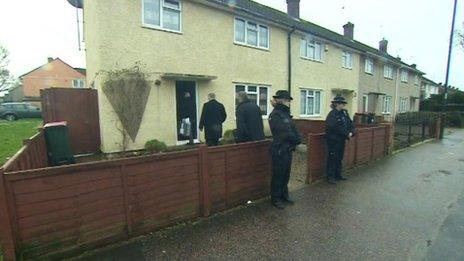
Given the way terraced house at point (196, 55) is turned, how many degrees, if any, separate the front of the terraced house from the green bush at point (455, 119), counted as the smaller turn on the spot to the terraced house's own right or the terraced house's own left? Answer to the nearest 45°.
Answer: approximately 90° to the terraced house's own left

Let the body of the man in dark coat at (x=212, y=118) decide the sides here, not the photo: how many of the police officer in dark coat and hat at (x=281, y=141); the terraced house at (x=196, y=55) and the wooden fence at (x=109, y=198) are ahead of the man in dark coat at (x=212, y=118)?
1

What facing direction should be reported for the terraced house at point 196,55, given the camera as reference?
facing the viewer and to the right of the viewer

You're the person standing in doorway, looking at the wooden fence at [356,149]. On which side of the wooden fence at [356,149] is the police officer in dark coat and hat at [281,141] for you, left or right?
right

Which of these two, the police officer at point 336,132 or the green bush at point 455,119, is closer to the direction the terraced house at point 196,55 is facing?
the police officer

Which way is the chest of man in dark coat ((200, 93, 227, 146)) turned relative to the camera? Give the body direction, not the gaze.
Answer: away from the camera

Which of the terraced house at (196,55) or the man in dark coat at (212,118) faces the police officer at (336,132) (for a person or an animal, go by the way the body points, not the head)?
the terraced house

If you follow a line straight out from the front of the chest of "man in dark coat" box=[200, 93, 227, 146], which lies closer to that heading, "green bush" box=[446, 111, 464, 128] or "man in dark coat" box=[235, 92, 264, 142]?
the green bush

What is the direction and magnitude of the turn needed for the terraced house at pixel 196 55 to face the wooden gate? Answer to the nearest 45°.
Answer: approximately 90° to its right

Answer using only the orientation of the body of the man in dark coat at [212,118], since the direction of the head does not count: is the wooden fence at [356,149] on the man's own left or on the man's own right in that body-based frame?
on the man's own right

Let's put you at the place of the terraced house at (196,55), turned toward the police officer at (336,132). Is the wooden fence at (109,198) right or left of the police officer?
right

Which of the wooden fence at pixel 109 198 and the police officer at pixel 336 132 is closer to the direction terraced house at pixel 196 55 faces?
the police officer
